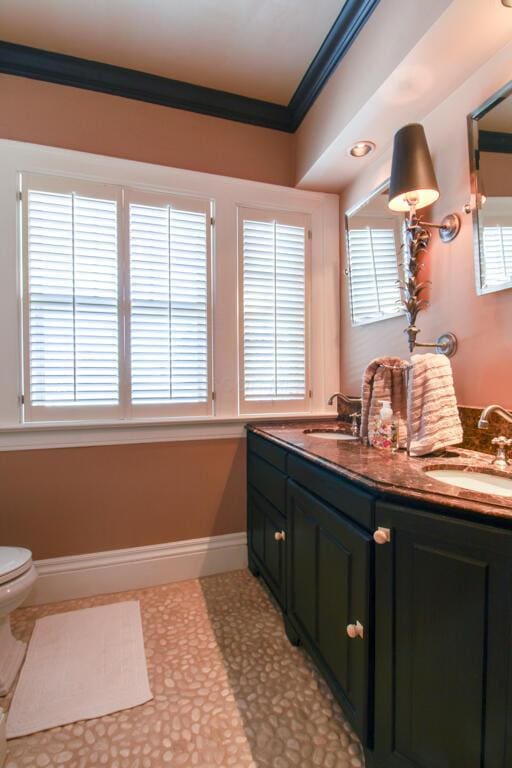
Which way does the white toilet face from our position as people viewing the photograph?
facing to the right of the viewer

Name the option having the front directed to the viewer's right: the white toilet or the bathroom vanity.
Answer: the white toilet

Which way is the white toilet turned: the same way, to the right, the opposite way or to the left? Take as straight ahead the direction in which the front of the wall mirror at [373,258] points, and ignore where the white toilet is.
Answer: the opposite way

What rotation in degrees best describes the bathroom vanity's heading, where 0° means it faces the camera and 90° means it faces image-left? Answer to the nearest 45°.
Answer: approximately 45°

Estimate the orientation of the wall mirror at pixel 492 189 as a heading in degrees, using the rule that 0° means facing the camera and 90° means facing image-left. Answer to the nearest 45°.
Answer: approximately 45°

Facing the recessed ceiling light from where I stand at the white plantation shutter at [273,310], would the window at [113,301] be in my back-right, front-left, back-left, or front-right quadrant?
back-right
